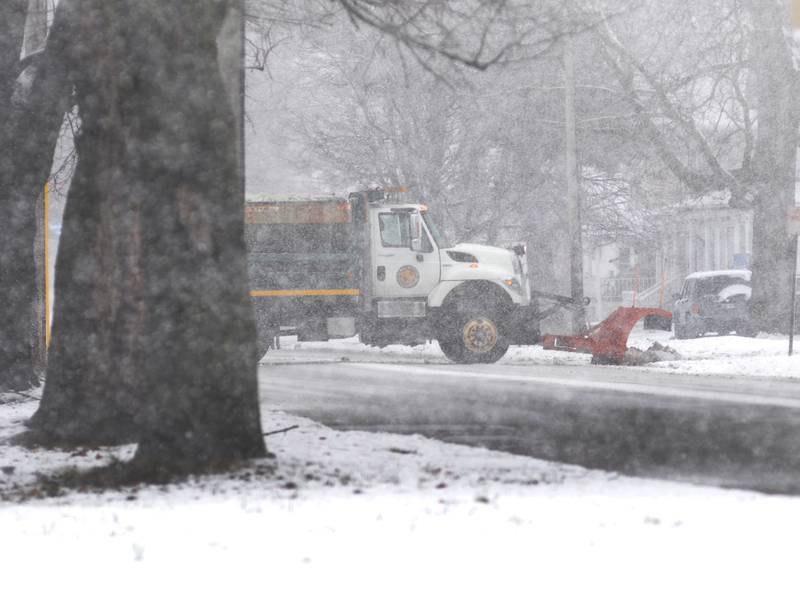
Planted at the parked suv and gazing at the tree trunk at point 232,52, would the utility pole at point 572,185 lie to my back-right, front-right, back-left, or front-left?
front-right

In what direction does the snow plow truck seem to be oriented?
to the viewer's right

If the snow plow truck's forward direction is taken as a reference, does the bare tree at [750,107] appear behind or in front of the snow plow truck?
in front

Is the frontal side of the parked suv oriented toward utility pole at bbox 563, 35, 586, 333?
no

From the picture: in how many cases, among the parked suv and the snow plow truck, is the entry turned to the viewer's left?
0
